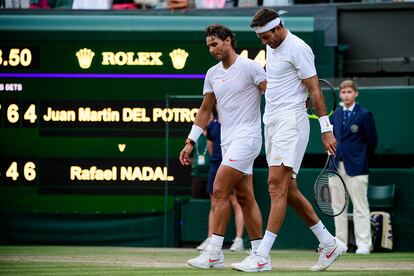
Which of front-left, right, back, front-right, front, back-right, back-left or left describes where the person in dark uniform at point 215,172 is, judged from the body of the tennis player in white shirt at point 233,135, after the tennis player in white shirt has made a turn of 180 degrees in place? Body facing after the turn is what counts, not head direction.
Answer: front-left

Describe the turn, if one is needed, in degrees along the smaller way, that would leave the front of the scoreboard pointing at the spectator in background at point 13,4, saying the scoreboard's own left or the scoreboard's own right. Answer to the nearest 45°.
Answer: approximately 135° to the scoreboard's own right

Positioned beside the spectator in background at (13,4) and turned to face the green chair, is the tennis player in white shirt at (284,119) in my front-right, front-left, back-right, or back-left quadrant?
front-right

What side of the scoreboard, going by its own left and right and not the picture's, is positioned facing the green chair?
left

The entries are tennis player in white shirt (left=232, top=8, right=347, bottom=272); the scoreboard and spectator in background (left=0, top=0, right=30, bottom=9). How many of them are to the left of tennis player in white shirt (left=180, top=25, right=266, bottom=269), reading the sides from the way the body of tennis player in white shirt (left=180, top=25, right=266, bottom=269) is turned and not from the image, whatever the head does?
1

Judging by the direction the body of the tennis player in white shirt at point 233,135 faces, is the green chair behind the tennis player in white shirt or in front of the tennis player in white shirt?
behind

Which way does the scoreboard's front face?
toward the camera

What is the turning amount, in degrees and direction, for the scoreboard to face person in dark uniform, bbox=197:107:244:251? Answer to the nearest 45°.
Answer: approximately 45° to its left

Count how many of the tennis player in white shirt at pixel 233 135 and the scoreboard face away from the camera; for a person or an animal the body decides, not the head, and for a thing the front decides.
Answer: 0

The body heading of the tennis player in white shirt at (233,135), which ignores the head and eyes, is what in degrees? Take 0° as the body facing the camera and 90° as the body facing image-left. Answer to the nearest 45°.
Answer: approximately 45°
